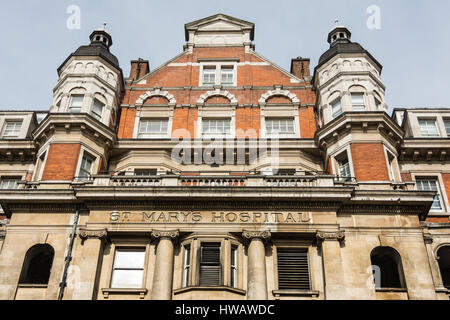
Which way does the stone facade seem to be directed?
toward the camera
